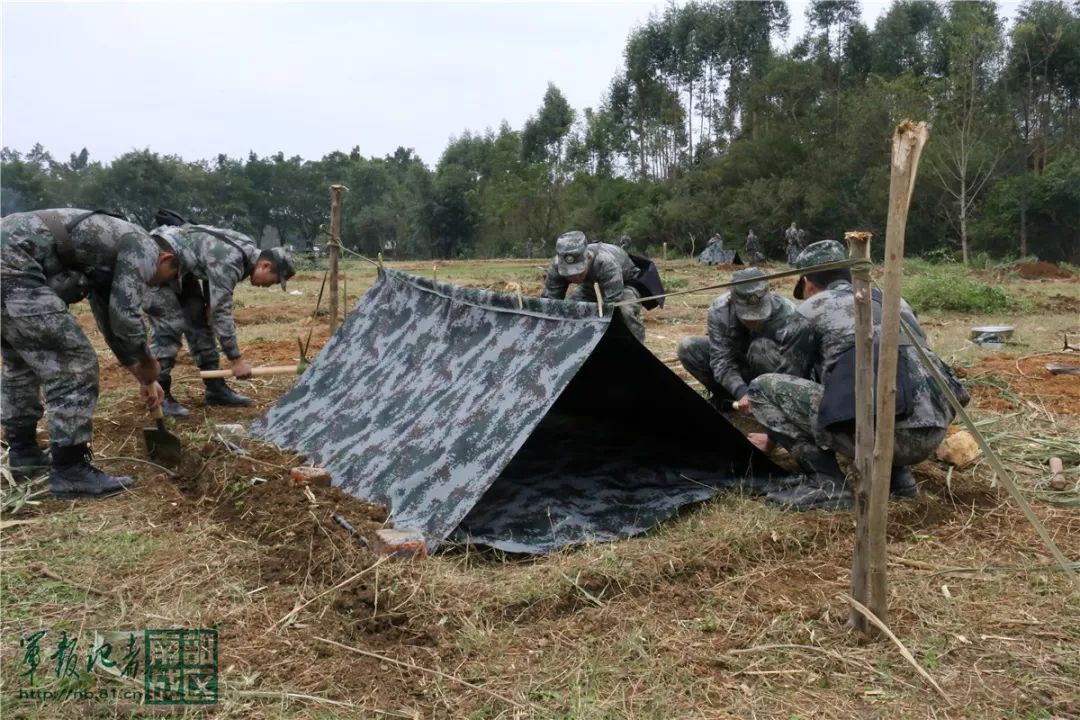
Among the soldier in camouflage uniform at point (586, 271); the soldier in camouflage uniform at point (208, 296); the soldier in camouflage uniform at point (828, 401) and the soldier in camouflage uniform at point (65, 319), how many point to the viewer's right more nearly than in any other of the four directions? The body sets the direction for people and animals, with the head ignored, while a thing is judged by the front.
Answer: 2

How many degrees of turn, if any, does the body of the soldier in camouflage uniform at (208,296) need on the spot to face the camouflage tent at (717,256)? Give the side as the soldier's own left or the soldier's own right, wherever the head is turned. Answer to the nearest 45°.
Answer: approximately 45° to the soldier's own left

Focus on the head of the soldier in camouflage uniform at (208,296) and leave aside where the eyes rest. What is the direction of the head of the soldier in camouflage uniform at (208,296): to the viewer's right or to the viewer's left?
to the viewer's right

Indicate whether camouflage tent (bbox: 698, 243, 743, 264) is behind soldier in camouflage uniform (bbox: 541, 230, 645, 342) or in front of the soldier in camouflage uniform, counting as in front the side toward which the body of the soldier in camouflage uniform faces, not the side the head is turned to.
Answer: behind

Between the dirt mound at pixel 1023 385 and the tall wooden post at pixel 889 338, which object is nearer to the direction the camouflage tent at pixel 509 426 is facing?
the tall wooden post

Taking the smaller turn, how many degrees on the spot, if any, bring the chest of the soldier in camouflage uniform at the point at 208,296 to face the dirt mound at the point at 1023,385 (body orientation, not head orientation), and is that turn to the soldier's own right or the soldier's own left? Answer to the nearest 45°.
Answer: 0° — they already face it

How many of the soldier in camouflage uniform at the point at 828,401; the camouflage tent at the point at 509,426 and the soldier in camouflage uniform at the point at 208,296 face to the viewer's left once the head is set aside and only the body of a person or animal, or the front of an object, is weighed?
1

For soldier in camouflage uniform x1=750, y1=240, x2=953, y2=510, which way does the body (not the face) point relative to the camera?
to the viewer's left

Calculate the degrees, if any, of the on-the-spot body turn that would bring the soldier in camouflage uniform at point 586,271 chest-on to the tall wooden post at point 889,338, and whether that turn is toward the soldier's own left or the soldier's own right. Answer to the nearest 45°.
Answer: approximately 45° to the soldier's own left

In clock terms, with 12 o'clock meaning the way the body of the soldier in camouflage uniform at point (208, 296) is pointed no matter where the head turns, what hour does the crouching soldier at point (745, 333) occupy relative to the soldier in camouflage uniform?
The crouching soldier is roughly at 1 o'clock from the soldier in camouflage uniform.

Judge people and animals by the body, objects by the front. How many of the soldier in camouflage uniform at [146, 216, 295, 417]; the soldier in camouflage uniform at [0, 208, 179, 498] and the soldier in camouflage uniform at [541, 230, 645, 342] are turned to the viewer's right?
2

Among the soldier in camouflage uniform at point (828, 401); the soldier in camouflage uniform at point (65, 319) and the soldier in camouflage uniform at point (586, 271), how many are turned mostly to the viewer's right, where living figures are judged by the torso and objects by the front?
1

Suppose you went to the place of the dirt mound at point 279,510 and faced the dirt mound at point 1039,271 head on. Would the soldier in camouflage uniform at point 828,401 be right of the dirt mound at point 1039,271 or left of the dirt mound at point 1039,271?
right

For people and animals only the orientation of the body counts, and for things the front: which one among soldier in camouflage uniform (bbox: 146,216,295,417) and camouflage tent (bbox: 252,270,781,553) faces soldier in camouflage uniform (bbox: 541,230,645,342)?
soldier in camouflage uniform (bbox: 146,216,295,417)

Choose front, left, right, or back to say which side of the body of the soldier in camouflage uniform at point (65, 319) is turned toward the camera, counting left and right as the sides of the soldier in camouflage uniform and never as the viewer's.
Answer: right

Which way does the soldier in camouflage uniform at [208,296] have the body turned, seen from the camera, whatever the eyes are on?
to the viewer's right
